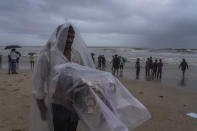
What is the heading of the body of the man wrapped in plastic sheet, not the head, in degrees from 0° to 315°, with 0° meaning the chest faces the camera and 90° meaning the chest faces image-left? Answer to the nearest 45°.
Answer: approximately 315°
